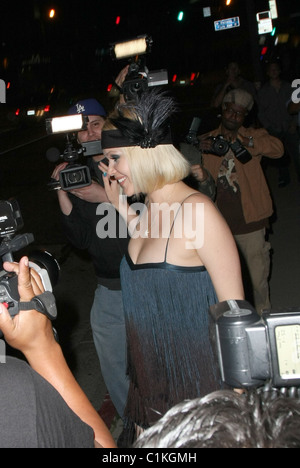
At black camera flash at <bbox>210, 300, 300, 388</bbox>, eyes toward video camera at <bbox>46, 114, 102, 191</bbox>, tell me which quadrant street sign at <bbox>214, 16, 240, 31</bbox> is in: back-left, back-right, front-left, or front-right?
front-right

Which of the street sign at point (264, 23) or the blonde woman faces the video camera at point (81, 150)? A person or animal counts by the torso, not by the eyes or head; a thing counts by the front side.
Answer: the street sign

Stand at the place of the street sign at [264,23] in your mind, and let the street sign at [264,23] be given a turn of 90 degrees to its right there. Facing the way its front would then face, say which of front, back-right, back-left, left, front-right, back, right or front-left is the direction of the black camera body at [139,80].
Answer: left

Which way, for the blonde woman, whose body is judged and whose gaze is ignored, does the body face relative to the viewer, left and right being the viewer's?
facing the viewer and to the left of the viewer

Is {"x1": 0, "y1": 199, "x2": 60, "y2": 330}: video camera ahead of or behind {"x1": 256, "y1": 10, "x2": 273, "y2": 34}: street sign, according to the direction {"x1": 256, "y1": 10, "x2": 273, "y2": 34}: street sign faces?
ahead

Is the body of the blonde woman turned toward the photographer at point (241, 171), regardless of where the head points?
no

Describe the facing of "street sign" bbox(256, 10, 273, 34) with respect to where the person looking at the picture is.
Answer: facing the viewer

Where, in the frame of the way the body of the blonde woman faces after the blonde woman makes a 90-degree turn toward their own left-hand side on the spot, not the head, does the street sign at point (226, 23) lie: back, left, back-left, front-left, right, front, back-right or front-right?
back-left

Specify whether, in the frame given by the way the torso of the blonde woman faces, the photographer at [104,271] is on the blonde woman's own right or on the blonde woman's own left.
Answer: on the blonde woman's own right

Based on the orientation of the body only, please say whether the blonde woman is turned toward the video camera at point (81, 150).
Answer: no

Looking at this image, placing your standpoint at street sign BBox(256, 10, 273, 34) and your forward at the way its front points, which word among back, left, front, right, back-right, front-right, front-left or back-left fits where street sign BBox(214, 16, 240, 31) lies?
right
